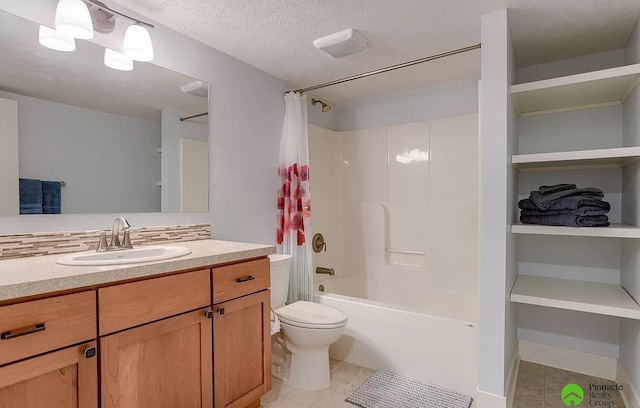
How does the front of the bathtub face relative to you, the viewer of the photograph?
facing the viewer and to the left of the viewer

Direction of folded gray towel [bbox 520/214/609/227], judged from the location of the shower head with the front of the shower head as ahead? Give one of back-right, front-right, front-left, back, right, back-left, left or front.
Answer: front

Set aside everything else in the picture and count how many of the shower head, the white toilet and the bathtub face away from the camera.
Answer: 0

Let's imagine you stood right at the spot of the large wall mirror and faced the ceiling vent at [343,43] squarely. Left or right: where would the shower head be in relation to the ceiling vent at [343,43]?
left

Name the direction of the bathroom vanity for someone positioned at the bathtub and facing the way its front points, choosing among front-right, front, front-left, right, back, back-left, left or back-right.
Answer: front

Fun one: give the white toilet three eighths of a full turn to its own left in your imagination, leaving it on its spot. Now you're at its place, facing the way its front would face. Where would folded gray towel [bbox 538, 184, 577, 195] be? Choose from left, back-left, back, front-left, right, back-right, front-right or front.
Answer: right

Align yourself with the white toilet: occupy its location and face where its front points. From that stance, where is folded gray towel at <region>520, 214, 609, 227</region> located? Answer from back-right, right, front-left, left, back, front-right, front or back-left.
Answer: front-left

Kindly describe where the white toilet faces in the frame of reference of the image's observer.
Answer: facing the viewer and to the right of the viewer

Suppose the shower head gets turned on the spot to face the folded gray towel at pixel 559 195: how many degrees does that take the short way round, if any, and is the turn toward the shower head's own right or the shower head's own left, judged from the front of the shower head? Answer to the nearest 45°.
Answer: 0° — it already faces it

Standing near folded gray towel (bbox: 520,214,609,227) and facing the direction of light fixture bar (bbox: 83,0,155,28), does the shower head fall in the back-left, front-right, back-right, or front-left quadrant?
front-right

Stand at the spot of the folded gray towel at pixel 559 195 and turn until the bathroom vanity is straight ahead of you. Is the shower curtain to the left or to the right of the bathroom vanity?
right

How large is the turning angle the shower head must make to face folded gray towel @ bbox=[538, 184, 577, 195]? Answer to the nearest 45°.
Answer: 0° — it already faces it

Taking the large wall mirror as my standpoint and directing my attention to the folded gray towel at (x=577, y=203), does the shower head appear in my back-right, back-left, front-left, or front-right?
front-left
